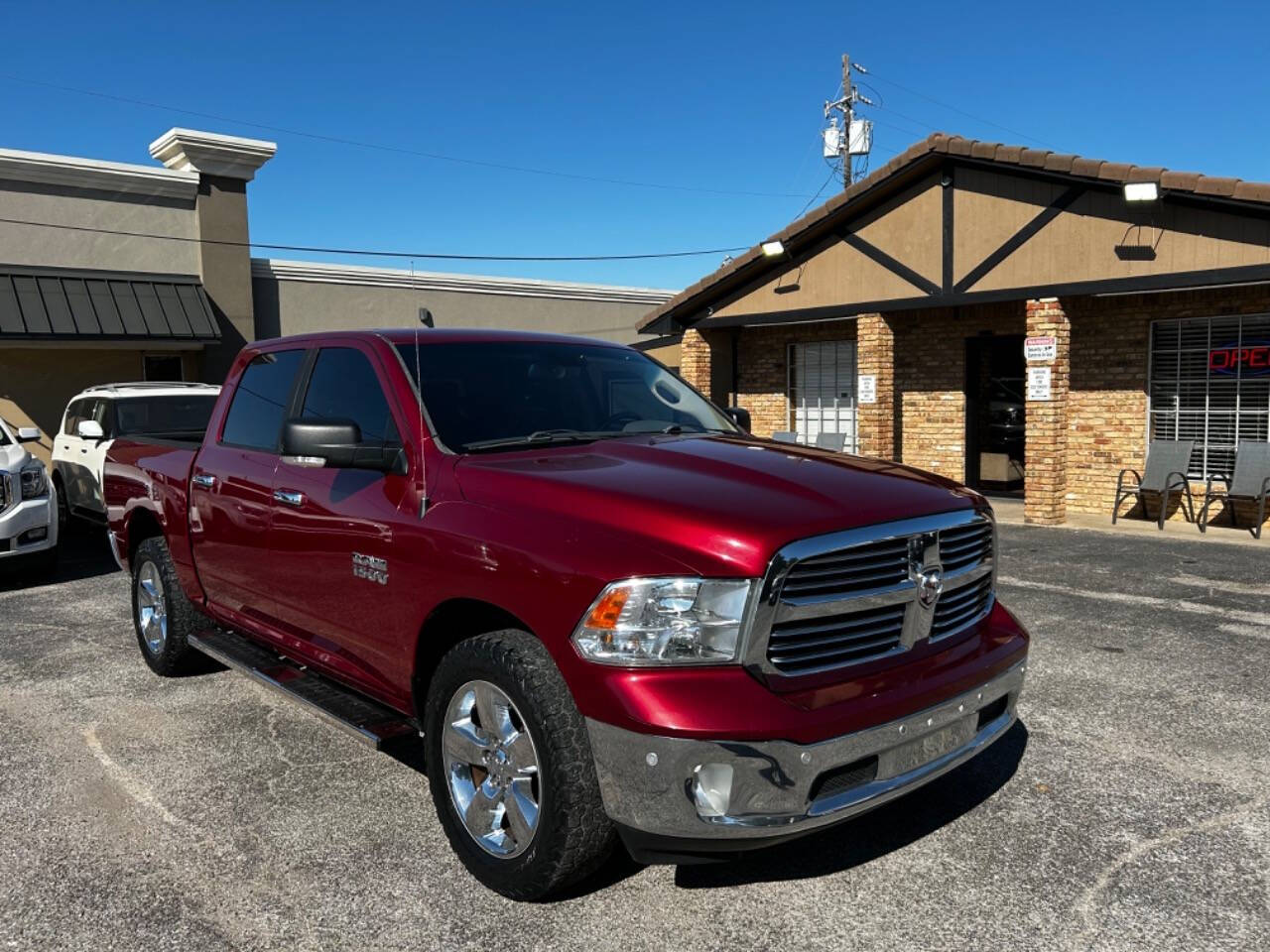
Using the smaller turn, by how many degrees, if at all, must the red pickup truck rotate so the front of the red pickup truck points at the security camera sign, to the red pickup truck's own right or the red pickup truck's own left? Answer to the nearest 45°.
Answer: approximately 90° to the red pickup truck's own left

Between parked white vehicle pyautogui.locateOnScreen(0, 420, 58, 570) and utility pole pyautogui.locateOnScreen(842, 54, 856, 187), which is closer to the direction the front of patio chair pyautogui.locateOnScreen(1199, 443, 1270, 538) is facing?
the parked white vehicle

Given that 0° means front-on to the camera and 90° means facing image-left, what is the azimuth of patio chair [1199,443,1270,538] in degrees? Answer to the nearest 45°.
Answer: approximately 45°

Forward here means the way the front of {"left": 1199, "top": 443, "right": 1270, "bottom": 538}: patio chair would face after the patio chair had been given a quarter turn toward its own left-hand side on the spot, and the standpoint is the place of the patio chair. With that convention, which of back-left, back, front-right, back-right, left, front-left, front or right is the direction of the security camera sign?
back-right

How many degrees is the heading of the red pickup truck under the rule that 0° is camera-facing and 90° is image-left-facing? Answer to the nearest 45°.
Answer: approximately 315°

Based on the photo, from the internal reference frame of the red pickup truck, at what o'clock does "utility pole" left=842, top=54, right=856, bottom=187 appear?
The utility pole is roughly at 8 o'clock from the red pickup truck.

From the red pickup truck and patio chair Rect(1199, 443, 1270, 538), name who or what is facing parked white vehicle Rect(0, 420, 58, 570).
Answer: the patio chair

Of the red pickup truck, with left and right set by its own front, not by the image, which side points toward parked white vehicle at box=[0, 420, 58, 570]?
back

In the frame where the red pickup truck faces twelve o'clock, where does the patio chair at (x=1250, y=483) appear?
The patio chair is roughly at 9 o'clock from the red pickup truck.

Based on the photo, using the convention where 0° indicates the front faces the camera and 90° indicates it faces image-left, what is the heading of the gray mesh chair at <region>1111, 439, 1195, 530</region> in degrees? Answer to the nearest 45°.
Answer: approximately 45°

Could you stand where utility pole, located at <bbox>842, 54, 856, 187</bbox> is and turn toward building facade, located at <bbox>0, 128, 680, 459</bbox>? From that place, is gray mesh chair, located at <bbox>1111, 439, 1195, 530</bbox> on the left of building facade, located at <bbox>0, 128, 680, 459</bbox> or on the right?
left

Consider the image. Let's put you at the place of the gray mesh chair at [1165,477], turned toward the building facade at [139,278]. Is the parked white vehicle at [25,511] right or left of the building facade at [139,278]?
left
